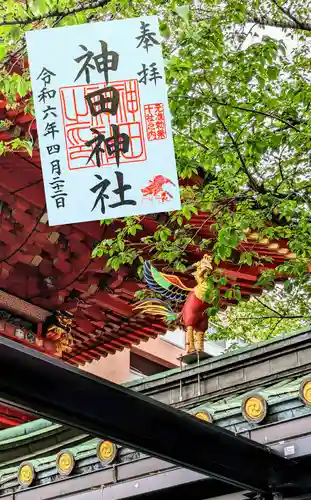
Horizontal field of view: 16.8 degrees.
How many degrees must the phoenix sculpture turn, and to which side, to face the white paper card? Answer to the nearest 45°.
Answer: approximately 45° to its right

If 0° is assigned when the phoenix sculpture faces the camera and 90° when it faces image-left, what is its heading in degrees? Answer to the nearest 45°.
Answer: approximately 315°
